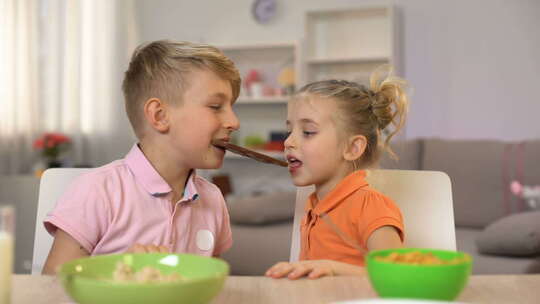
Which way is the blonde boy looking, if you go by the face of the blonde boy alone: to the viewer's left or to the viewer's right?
to the viewer's right

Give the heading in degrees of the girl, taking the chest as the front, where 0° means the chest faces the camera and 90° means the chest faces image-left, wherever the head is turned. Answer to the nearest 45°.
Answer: approximately 45°

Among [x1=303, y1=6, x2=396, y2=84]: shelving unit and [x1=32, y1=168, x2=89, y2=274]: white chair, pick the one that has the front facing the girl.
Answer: the shelving unit

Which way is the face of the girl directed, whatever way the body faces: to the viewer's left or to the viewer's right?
to the viewer's left

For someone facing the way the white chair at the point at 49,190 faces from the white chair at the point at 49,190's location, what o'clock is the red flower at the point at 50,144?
The red flower is roughly at 6 o'clock from the white chair.

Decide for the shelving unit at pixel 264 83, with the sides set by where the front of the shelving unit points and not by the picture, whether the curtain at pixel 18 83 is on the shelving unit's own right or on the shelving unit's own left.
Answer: on the shelving unit's own right

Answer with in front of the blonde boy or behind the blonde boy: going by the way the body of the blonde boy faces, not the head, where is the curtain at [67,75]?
behind

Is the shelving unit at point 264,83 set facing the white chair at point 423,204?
yes

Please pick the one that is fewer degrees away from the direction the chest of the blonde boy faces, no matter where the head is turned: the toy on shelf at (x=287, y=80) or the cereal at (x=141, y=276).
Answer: the cereal

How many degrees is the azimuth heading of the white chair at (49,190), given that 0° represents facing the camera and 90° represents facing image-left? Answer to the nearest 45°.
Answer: approximately 0°

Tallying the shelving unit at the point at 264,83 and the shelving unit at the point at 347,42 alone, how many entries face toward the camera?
2
